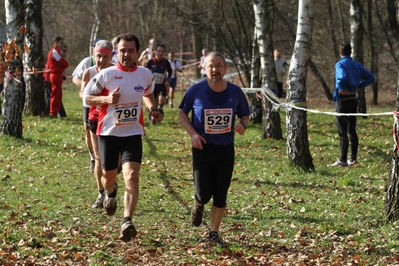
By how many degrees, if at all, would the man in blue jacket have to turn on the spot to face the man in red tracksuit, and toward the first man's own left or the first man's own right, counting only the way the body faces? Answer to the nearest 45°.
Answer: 0° — they already face them

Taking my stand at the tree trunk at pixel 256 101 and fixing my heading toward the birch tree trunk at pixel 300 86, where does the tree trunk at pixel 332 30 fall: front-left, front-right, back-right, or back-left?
back-left

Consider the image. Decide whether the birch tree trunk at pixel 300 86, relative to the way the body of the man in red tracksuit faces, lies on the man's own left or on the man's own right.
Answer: on the man's own right

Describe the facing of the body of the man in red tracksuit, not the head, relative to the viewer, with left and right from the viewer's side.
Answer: facing to the right of the viewer

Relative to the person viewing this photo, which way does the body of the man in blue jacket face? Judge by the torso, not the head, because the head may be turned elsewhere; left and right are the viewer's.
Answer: facing away from the viewer and to the left of the viewer

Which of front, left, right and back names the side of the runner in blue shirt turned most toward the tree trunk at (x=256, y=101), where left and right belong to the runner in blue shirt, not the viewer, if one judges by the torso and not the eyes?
back
